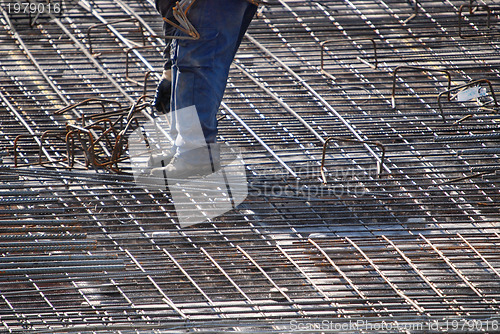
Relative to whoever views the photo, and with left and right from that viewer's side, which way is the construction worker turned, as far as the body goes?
facing to the left of the viewer
